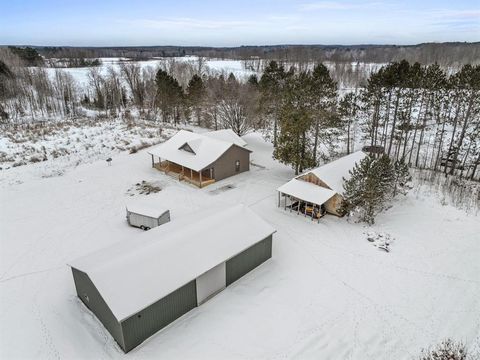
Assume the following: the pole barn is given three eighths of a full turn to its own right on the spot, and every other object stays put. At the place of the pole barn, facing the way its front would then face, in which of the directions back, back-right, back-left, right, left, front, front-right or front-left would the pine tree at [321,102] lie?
back-right

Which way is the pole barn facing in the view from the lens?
facing the viewer and to the right of the viewer

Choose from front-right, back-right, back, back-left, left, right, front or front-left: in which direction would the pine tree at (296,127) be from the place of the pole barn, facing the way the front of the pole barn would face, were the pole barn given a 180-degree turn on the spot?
right

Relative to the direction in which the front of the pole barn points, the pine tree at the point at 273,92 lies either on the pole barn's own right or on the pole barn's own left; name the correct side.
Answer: on the pole barn's own left

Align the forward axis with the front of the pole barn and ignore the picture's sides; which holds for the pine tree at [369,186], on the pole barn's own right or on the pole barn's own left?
on the pole barn's own left

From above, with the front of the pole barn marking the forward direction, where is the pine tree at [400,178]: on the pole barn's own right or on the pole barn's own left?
on the pole barn's own left

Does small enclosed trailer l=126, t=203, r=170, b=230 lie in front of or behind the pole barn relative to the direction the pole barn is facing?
behind

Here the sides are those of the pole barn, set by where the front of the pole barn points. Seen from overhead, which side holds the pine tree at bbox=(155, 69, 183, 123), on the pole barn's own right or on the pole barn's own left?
on the pole barn's own left

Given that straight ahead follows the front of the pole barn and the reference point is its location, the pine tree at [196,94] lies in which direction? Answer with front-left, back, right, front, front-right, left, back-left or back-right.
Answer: back-left
